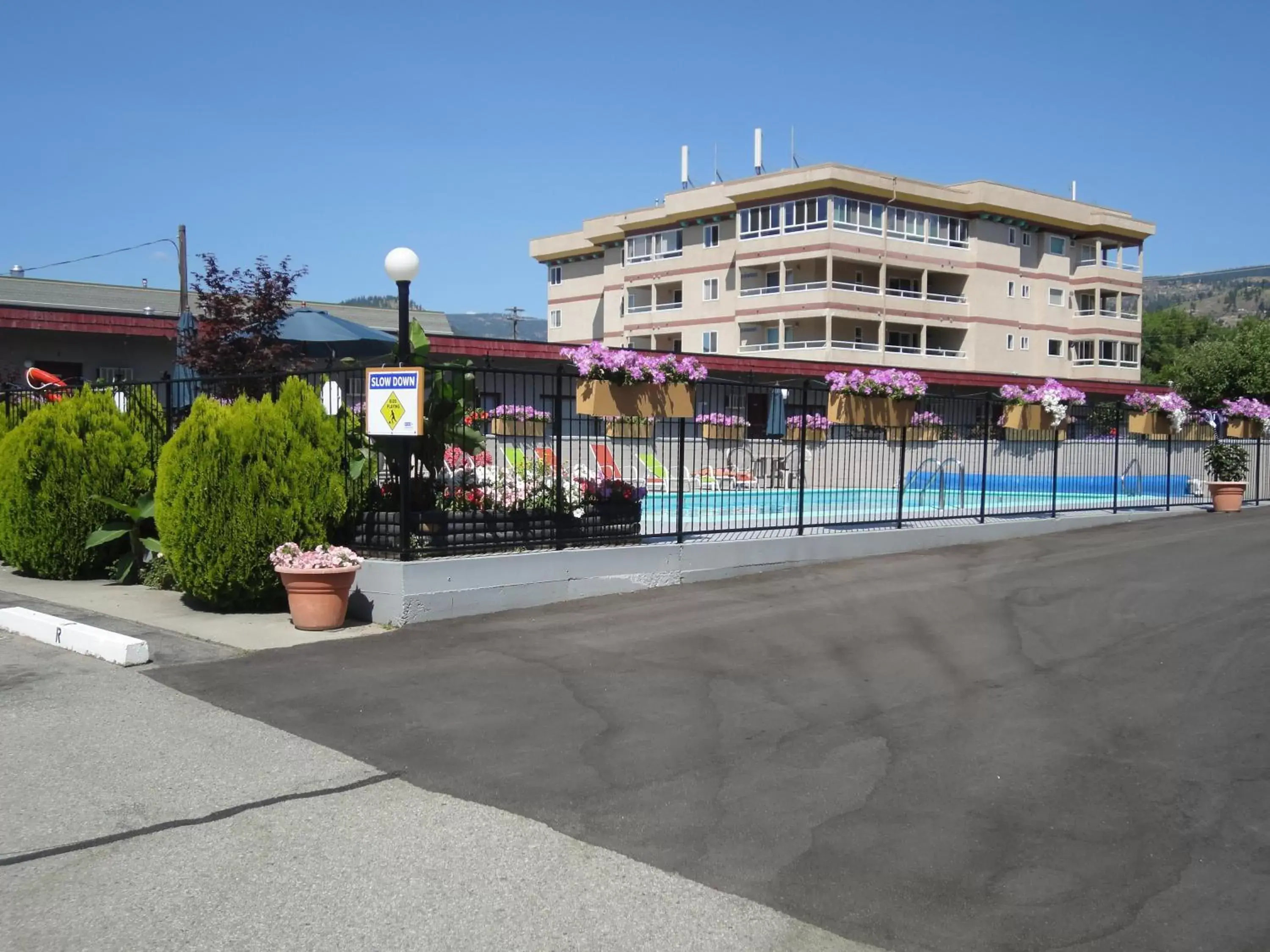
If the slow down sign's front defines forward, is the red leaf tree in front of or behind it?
behind

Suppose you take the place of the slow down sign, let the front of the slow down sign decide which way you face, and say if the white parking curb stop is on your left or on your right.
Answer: on your right

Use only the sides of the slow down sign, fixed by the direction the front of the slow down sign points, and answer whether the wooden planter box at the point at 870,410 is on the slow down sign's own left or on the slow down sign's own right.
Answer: on the slow down sign's own left

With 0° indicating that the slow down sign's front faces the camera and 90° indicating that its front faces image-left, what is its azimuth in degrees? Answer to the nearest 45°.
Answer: approximately 0°

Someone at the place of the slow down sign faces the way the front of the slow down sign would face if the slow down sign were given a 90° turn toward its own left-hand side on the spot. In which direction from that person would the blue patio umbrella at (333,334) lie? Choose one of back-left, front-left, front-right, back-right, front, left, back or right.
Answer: left

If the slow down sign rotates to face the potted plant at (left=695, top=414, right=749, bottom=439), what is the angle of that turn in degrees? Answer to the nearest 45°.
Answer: approximately 135° to its left

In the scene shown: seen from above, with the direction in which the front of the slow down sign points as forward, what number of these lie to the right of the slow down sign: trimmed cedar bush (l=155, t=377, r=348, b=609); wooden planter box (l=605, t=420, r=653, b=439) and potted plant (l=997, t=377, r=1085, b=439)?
1

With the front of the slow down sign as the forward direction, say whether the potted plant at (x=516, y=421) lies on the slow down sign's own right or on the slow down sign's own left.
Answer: on the slow down sign's own left

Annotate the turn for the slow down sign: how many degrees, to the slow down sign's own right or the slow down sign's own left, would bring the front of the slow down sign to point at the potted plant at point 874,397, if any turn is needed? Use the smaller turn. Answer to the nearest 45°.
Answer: approximately 135° to the slow down sign's own left

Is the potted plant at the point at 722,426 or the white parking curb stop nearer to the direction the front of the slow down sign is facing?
the white parking curb stop

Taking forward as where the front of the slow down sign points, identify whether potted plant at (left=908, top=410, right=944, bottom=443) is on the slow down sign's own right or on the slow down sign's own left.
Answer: on the slow down sign's own left

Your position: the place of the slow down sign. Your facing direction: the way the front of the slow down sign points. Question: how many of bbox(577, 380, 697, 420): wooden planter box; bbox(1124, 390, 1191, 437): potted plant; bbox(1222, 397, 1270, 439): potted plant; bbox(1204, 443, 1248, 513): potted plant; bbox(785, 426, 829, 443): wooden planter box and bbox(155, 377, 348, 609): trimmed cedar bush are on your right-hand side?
1

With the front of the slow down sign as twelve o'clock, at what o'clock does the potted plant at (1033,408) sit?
The potted plant is roughly at 8 o'clock from the slow down sign.

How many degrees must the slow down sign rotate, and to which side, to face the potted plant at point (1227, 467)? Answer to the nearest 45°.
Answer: approximately 135° to its left

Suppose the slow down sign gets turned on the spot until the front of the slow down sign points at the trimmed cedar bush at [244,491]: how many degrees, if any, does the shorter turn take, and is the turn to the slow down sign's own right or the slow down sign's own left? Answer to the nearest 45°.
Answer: approximately 90° to the slow down sign's own right
